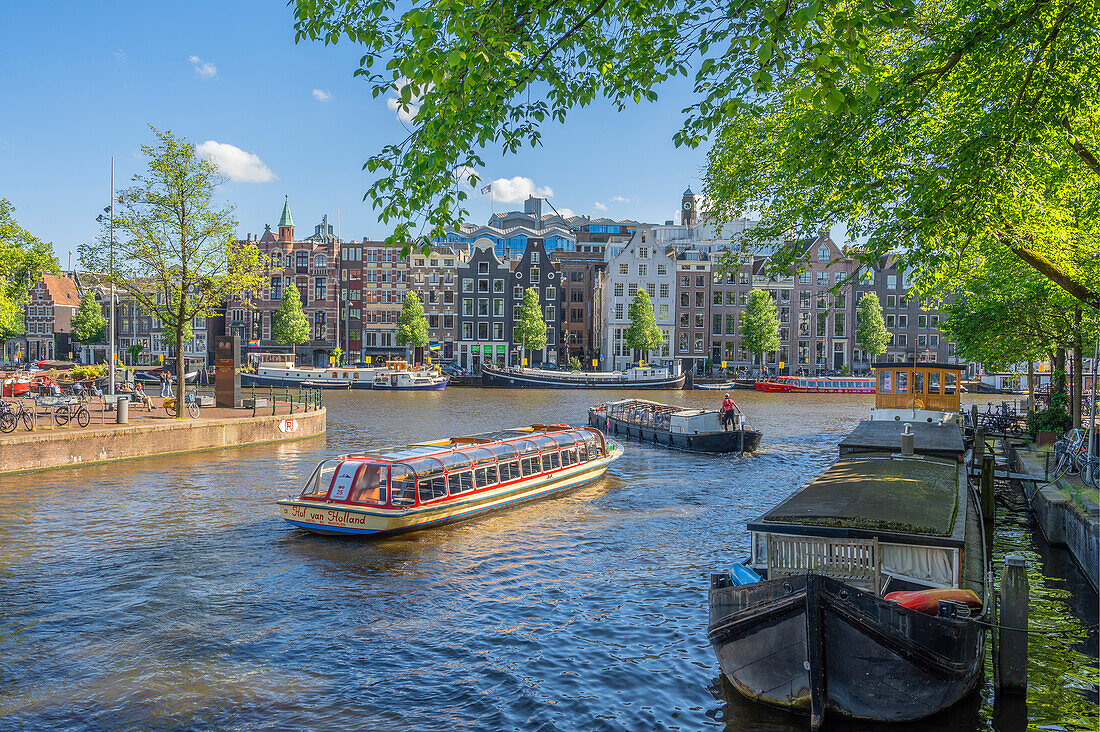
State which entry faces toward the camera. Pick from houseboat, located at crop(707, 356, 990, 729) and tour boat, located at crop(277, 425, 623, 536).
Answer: the houseboat

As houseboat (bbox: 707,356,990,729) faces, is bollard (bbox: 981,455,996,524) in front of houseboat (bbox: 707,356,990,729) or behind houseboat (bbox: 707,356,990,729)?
behind

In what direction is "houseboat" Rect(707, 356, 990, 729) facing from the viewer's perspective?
toward the camera

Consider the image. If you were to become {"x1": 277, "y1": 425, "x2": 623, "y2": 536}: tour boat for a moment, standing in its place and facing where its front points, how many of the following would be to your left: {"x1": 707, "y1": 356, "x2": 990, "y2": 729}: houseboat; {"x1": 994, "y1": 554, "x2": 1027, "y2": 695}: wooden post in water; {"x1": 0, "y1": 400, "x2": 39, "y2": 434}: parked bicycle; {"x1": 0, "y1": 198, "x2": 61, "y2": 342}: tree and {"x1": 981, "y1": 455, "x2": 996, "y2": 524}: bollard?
2

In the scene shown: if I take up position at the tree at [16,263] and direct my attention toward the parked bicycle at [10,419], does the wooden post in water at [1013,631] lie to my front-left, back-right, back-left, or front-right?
front-left

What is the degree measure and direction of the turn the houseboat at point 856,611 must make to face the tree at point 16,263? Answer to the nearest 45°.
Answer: approximately 135° to its right

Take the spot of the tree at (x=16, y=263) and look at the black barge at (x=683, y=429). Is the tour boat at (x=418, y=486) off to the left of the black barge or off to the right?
right

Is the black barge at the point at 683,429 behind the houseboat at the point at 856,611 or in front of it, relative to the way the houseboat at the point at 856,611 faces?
behind

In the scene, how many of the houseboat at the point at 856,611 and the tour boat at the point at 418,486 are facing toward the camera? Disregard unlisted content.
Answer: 1

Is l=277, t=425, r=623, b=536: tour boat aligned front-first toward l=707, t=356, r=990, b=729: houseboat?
no
